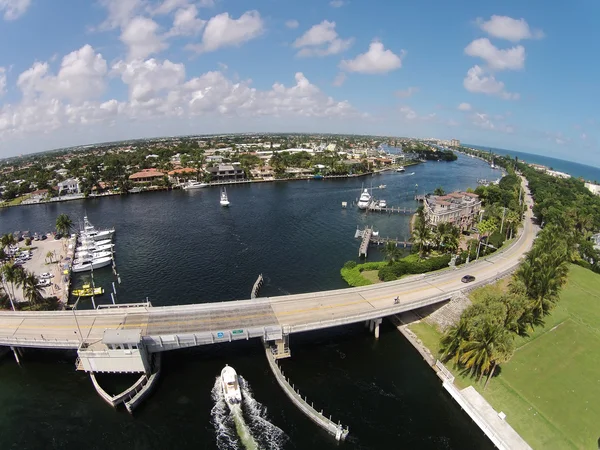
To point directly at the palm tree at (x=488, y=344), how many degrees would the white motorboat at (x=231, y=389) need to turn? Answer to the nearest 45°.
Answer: approximately 90° to its right

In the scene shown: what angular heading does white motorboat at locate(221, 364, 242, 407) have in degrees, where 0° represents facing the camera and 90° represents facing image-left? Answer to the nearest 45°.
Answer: approximately 180°

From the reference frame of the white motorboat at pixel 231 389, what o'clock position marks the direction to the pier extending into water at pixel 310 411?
The pier extending into water is roughly at 4 o'clock from the white motorboat.

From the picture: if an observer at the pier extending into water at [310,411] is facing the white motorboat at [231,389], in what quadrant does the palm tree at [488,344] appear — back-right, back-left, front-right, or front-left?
back-right
